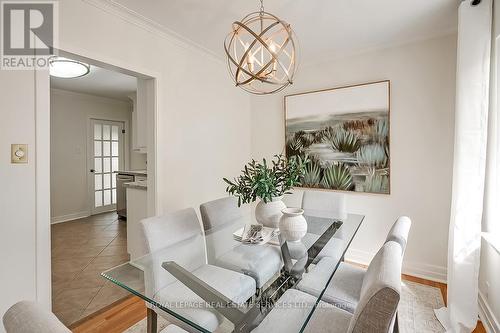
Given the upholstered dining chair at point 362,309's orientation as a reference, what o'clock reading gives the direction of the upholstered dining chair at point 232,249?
the upholstered dining chair at point 232,249 is roughly at 1 o'clock from the upholstered dining chair at point 362,309.

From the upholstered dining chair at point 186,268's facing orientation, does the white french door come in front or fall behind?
behind

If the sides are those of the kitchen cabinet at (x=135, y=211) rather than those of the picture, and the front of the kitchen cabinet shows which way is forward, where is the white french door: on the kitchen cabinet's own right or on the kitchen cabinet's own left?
on the kitchen cabinet's own right

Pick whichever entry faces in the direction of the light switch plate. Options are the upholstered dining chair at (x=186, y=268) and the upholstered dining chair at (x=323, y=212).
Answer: the upholstered dining chair at (x=323, y=212)

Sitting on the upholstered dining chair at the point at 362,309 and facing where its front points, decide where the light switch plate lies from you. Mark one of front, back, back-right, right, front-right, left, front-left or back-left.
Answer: front

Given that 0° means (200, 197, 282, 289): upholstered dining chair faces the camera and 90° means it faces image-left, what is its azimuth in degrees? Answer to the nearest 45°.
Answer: approximately 315°

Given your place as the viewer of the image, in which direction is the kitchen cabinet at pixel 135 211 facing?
facing the viewer and to the left of the viewer

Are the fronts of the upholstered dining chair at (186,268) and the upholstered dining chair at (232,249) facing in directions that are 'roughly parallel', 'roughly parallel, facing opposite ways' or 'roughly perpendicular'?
roughly parallel

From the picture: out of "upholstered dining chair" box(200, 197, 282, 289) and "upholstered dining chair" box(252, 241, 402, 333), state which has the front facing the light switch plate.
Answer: "upholstered dining chair" box(252, 241, 402, 333)

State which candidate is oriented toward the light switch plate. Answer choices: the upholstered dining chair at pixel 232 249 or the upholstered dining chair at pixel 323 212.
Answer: the upholstered dining chair at pixel 323 212

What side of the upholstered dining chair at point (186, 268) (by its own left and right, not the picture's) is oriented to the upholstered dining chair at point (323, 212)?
left

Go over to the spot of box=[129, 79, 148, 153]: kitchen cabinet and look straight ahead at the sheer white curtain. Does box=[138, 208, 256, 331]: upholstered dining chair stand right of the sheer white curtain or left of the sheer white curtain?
right

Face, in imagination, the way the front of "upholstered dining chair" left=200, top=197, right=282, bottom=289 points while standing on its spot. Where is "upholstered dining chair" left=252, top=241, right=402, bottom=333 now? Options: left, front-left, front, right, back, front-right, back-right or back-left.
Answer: front

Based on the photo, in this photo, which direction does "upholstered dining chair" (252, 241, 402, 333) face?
to the viewer's left
